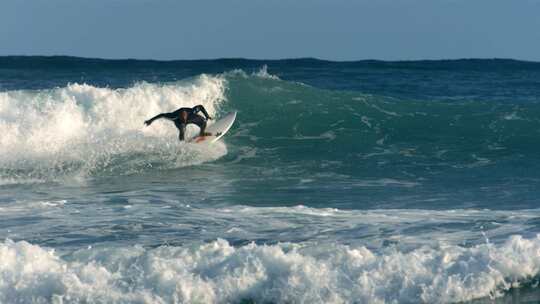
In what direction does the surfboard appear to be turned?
to the viewer's right
